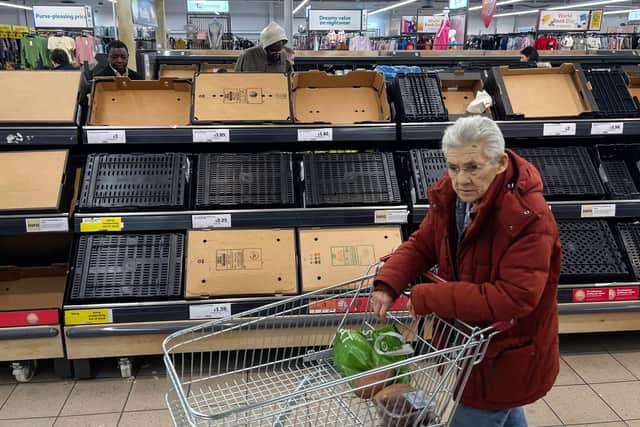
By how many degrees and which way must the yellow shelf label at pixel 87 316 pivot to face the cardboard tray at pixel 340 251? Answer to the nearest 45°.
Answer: approximately 90° to its left

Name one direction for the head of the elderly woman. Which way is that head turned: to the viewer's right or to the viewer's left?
to the viewer's left

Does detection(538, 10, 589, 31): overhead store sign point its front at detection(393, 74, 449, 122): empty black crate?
yes

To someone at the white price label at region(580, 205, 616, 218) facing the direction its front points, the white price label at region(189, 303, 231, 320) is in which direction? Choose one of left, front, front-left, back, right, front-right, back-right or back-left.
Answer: front-right

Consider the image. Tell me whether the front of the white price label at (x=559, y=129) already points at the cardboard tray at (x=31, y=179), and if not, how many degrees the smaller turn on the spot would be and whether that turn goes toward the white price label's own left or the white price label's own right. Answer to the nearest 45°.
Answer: approximately 45° to the white price label's own right

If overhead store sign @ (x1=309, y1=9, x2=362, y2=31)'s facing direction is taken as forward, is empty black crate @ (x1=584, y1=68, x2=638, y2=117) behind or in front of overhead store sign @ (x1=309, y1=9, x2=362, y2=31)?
in front

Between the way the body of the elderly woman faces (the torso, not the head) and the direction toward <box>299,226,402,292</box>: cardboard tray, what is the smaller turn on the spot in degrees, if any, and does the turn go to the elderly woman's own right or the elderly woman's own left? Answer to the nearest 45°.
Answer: approximately 90° to the elderly woman's own right

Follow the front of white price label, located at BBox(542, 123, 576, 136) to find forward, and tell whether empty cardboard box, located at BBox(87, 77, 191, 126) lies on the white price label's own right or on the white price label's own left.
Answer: on the white price label's own right

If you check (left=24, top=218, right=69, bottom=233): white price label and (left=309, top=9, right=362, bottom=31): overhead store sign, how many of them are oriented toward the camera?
2

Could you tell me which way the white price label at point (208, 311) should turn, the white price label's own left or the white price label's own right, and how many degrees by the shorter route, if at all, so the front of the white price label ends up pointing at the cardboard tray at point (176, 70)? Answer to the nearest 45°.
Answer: approximately 180°

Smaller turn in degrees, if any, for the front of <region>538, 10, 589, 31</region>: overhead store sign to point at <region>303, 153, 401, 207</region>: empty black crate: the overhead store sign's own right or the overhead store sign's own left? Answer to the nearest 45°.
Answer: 0° — it already faces it
